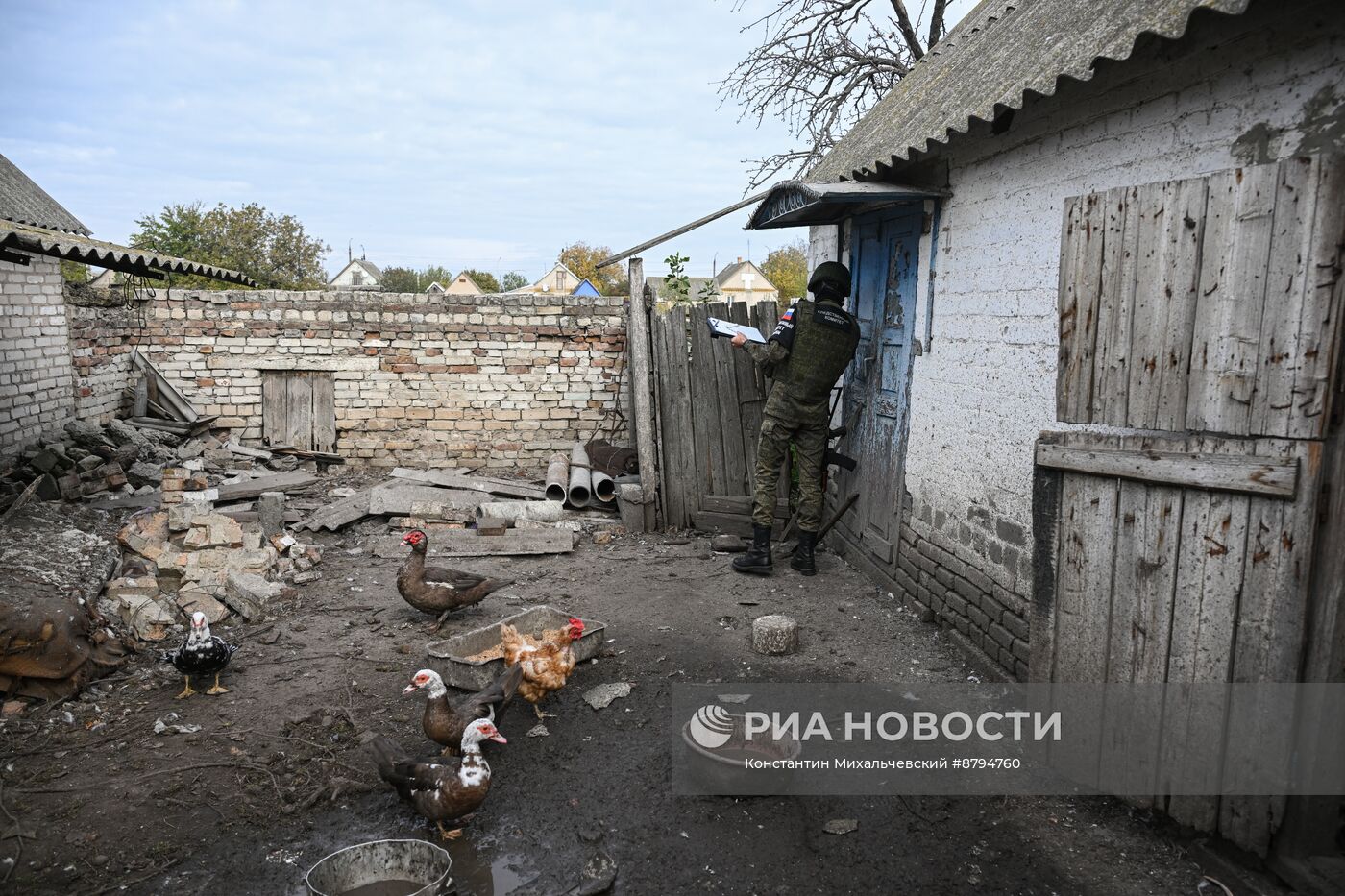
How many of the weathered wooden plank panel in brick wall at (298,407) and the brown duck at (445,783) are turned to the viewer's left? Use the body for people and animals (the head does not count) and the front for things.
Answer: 0

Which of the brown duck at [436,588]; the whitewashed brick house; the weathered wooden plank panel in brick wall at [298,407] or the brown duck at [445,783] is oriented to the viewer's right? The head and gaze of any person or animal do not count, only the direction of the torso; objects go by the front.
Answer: the brown duck at [445,783]

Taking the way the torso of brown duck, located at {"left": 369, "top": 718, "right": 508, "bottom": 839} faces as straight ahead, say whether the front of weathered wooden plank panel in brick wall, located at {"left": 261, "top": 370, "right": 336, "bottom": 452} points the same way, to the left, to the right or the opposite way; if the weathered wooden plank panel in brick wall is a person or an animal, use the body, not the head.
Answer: to the right

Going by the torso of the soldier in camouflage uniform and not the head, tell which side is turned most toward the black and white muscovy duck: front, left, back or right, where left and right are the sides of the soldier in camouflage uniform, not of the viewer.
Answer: left

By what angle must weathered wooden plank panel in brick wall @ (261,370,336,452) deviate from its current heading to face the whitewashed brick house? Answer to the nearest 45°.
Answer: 0° — it already faces it

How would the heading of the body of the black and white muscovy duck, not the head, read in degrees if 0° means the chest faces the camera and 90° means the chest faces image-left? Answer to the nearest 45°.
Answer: approximately 0°

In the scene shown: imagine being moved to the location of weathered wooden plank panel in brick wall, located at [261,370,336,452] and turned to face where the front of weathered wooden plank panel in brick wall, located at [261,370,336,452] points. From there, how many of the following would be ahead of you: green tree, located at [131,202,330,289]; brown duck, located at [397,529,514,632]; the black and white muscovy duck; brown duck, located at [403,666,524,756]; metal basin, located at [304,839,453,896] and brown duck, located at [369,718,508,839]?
5

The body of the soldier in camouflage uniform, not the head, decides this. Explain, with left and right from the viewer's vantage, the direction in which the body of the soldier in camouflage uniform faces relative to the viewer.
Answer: facing away from the viewer and to the left of the viewer

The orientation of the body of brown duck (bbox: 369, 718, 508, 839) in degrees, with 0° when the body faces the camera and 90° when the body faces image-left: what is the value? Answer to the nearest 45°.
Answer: approximately 270°

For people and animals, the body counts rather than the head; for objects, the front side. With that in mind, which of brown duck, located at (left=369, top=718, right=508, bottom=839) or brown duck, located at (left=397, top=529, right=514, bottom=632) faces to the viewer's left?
brown duck, located at (left=397, top=529, right=514, bottom=632)

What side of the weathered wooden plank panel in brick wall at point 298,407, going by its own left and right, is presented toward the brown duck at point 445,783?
front

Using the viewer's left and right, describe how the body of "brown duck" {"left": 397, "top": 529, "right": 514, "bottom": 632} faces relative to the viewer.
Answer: facing to the left of the viewer

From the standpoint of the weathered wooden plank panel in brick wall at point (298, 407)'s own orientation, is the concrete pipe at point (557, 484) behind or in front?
in front

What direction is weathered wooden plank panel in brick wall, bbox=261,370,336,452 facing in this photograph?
toward the camera

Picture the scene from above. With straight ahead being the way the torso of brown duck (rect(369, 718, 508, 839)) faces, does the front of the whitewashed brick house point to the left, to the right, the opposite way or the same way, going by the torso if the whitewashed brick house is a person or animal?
the opposite way

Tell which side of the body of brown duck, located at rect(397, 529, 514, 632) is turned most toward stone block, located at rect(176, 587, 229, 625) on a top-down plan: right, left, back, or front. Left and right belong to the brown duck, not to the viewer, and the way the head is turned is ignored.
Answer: front
